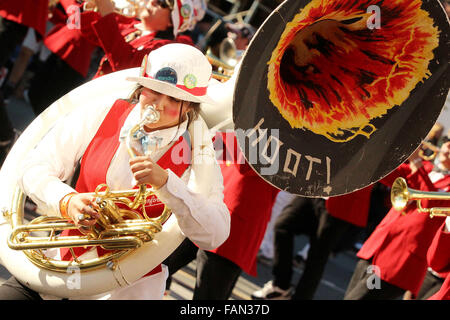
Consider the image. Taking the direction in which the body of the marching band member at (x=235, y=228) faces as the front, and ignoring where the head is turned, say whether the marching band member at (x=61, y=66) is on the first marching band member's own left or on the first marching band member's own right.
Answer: on the first marching band member's own right

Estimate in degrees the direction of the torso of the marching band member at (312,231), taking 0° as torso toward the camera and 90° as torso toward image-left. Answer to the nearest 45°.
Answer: approximately 90°

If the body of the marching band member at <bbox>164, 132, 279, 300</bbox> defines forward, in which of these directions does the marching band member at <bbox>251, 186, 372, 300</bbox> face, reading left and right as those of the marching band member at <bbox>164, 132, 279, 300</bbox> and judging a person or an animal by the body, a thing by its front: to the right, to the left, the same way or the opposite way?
the same way

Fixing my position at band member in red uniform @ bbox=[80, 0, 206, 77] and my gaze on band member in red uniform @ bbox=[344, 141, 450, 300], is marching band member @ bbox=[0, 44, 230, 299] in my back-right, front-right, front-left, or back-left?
front-right

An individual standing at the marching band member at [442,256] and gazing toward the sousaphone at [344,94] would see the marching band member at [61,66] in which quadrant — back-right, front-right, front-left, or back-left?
front-right

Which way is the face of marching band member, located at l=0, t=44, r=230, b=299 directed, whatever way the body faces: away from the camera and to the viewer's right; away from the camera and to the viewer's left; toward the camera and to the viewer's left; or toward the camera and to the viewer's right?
toward the camera and to the viewer's left
